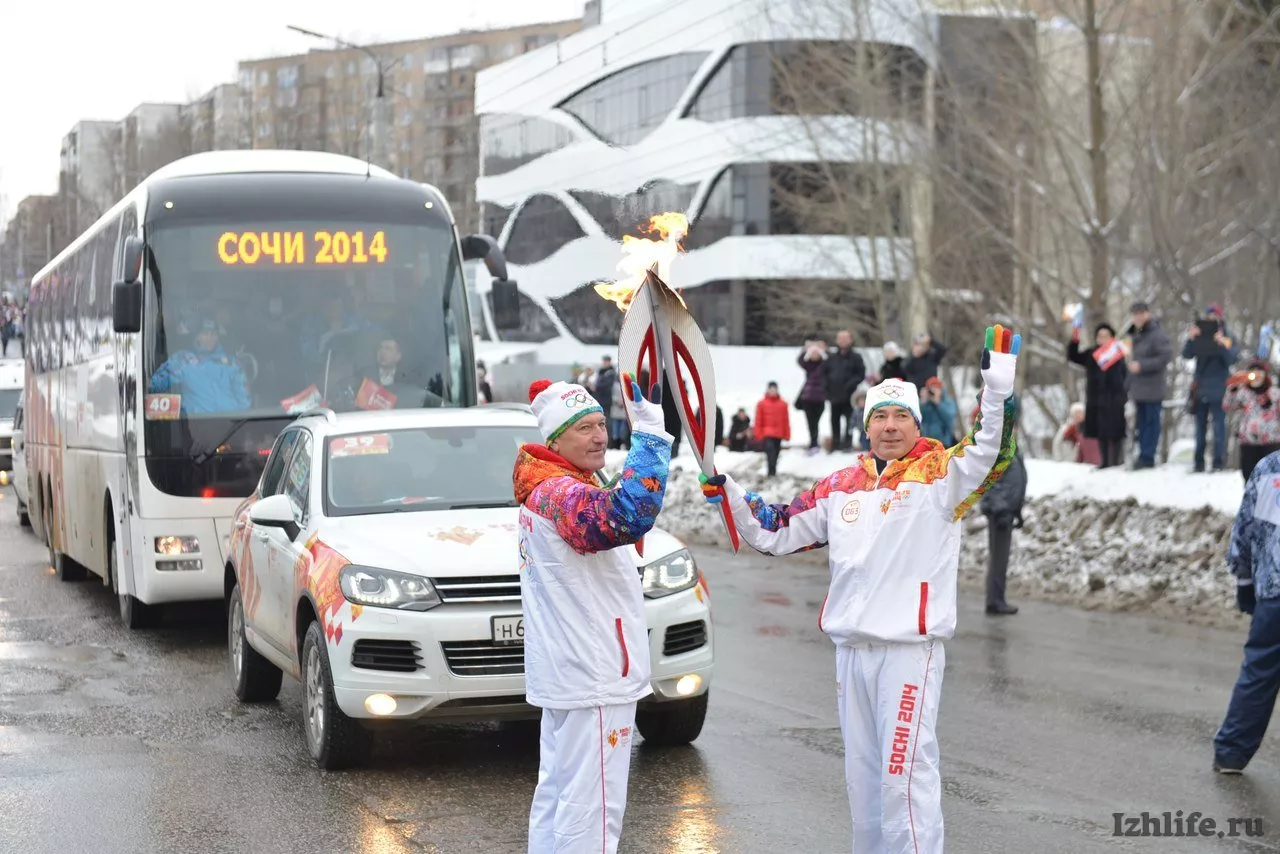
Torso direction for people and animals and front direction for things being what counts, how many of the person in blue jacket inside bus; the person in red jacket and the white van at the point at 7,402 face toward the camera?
3

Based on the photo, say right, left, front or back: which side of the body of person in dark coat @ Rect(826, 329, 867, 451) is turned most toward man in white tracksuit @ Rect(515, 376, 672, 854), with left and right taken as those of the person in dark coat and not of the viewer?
front

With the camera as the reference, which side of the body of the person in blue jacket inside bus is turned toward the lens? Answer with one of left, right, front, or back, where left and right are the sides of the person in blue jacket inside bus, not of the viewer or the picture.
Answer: front

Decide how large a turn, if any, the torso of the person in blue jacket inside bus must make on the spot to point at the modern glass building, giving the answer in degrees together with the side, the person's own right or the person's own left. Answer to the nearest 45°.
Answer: approximately 135° to the person's own left

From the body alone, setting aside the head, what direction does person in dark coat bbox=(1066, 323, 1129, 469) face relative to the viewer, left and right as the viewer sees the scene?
facing the viewer and to the left of the viewer

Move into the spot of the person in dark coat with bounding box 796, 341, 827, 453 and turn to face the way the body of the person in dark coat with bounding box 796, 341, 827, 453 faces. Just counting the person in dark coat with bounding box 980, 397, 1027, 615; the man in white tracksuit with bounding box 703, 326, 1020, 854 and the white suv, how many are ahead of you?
3

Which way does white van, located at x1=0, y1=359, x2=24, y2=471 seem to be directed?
toward the camera

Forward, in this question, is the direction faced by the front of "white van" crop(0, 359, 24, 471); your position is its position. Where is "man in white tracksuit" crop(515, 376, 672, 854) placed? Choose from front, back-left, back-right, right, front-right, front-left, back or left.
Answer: front

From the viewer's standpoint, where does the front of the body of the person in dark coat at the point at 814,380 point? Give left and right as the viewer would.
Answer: facing the viewer

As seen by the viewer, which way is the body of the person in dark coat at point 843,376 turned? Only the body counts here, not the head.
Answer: toward the camera

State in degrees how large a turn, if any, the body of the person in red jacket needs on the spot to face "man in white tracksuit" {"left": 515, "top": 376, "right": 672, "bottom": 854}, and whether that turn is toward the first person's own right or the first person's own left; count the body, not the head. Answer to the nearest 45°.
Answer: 0° — they already face them

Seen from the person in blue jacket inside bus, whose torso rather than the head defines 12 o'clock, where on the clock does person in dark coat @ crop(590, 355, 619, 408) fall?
The person in dark coat is roughly at 7 o'clock from the person in blue jacket inside bus.

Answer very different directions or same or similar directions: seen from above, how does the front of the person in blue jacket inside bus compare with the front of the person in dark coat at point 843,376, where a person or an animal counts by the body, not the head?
same or similar directions

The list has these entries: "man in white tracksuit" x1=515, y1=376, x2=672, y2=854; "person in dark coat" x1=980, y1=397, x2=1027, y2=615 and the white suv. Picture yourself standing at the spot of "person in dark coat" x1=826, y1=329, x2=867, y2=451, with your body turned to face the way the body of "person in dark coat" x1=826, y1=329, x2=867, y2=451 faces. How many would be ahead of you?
3

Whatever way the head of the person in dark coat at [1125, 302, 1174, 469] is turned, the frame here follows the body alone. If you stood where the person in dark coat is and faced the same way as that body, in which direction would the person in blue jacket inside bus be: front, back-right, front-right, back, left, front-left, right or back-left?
front

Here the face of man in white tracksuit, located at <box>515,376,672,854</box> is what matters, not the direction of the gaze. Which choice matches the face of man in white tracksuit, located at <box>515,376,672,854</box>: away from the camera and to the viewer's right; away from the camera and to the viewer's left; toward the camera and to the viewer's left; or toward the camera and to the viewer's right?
toward the camera and to the viewer's right
